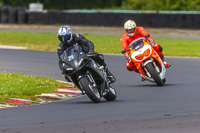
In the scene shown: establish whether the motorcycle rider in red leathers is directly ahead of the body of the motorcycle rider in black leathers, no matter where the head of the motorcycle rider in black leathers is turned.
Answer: no

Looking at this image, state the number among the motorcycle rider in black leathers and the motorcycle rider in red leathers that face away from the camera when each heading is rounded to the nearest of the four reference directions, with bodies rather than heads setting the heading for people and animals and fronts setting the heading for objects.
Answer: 0

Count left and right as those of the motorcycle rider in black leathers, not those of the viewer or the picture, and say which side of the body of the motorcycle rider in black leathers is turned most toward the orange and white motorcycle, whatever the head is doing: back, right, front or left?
back

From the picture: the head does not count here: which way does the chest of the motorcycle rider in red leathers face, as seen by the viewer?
toward the camera

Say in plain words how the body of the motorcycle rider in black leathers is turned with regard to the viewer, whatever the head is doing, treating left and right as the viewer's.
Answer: facing the viewer and to the left of the viewer

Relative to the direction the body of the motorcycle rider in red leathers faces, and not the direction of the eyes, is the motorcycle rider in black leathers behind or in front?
in front
